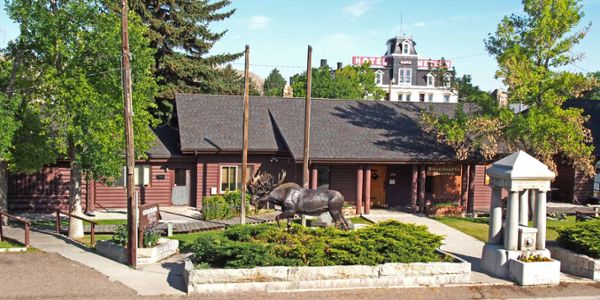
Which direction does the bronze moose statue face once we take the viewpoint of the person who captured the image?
facing to the left of the viewer

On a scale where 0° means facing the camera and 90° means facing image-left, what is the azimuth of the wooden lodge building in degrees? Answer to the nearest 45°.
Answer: approximately 0°

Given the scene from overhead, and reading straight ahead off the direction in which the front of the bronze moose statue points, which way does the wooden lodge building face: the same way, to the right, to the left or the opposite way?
to the left

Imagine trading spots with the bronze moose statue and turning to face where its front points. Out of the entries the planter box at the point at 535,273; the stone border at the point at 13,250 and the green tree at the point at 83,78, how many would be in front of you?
2

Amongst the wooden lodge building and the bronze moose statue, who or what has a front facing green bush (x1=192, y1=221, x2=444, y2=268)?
the wooden lodge building

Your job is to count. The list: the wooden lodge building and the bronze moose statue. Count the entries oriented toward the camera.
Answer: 1

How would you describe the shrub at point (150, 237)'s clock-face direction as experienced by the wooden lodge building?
The shrub is roughly at 1 o'clock from the wooden lodge building.
